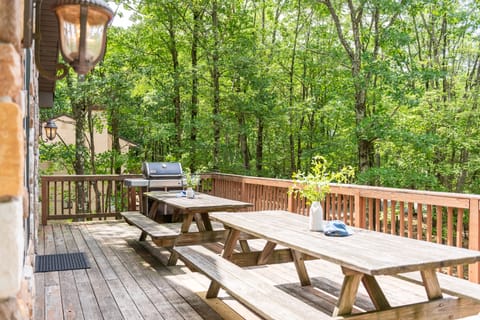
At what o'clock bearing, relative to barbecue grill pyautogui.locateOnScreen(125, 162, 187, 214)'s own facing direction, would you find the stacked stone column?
The stacked stone column is roughly at 12 o'clock from the barbecue grill.

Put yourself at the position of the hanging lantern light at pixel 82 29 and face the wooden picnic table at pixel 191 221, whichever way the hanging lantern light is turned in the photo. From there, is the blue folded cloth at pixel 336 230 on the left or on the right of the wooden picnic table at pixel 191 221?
right

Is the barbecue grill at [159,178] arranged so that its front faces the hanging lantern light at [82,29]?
yes

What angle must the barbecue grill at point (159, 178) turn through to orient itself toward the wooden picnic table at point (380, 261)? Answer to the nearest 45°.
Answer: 0° — it already faces it

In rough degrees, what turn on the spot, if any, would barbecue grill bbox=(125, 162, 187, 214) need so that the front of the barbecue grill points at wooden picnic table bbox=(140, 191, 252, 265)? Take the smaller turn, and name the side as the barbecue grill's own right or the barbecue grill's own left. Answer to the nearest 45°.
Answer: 0° — it already faces it

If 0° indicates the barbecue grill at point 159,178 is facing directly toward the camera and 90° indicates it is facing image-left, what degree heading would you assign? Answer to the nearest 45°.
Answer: approximately 0°
